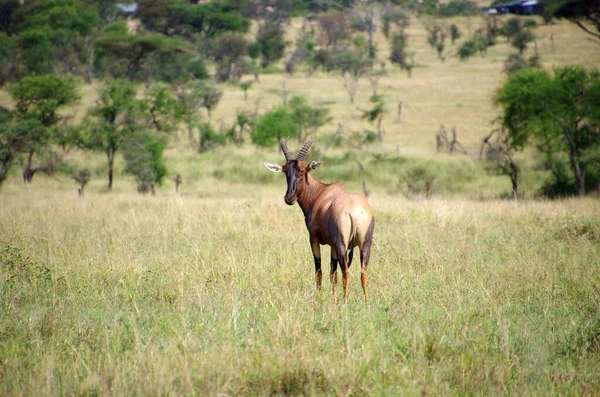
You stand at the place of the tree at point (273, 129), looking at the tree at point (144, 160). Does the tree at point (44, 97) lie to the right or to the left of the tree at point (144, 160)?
right
